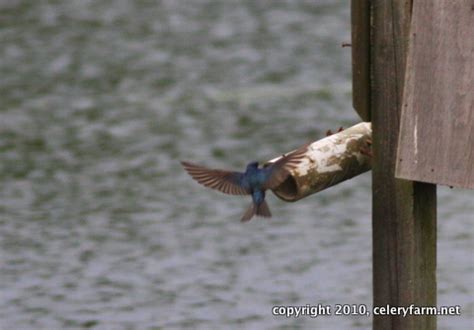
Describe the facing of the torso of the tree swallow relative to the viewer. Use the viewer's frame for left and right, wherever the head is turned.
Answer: facing away from the viewer

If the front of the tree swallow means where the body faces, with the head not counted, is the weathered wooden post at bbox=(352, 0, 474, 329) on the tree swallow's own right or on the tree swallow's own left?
on the tree swallow's own right
